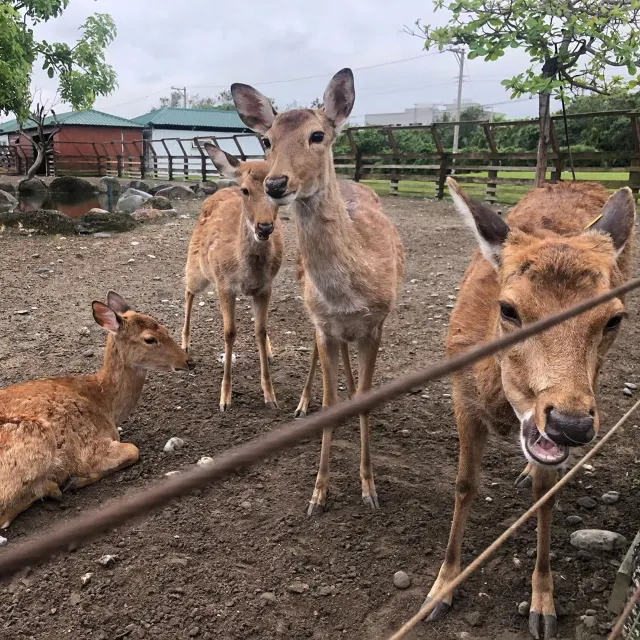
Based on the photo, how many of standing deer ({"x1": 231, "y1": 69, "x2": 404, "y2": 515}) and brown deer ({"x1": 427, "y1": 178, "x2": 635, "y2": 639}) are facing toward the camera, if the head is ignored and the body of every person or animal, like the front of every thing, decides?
2

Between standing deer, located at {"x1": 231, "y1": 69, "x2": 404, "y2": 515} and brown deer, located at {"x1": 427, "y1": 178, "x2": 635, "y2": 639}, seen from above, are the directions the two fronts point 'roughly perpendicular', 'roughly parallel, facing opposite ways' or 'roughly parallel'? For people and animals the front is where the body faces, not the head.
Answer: roughly parallel

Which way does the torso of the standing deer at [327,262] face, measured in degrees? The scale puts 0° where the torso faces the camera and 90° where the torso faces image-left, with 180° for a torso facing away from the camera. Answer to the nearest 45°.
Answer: approximately 0°

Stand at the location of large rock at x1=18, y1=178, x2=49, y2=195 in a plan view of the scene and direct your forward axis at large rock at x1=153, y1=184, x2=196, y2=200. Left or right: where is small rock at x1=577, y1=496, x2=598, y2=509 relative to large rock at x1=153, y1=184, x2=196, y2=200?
right

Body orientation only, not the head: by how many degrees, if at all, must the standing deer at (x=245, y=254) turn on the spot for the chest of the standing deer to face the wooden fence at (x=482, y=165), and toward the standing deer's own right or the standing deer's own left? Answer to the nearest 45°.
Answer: approximately 90° to the standing deer's own left

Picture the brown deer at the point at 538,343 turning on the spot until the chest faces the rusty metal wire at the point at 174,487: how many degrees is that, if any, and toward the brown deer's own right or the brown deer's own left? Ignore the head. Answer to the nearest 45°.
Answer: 0° — it already faces it

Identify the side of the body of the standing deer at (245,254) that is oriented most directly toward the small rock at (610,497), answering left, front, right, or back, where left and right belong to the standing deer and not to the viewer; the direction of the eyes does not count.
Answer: front

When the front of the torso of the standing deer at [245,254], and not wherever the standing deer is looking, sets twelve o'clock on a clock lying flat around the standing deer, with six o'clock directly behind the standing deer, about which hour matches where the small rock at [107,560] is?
The small rock is roughly at 2 o'clock from the standing deer.

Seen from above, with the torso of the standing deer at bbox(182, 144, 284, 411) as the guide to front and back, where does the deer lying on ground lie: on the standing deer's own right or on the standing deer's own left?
on the standing deer's own right

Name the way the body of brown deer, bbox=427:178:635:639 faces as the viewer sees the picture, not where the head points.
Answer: toward the camera
